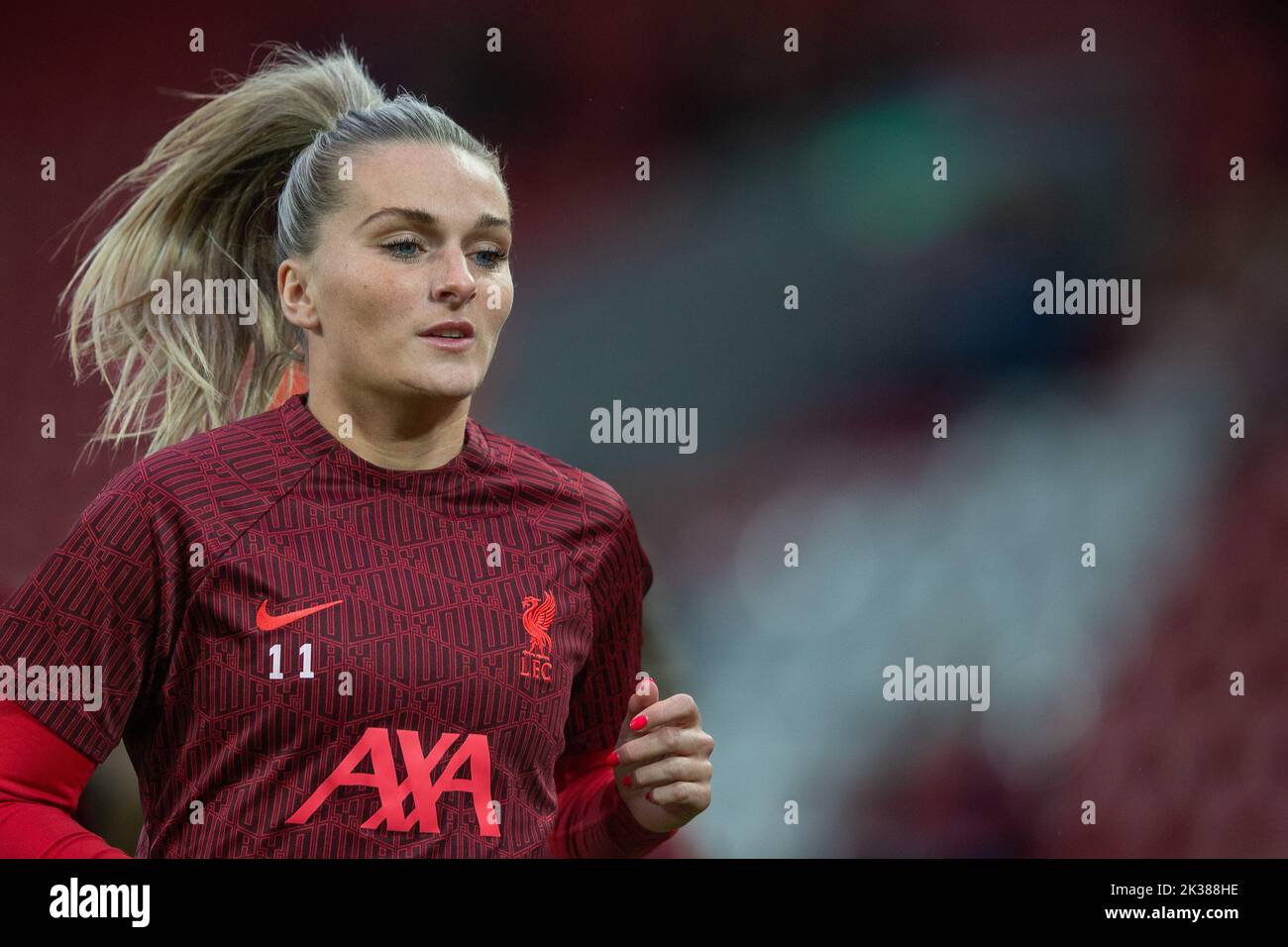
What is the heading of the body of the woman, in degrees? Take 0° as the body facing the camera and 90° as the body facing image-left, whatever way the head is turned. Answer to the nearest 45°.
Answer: approximately 315°
